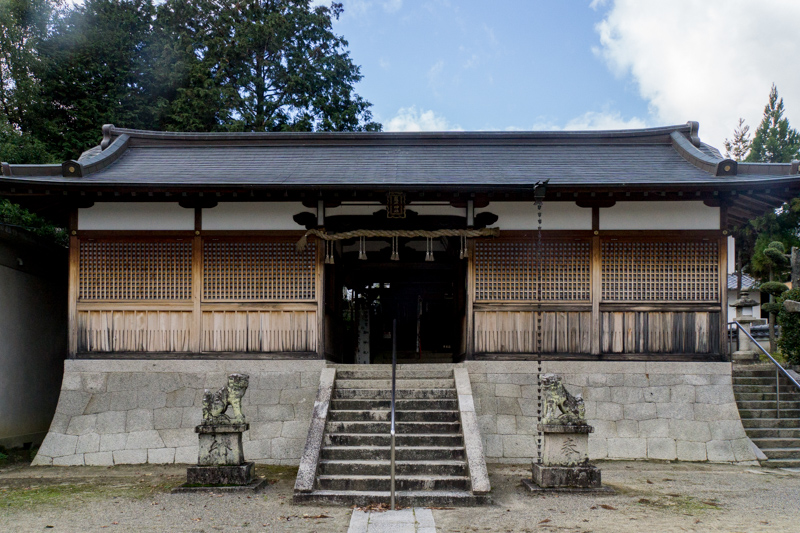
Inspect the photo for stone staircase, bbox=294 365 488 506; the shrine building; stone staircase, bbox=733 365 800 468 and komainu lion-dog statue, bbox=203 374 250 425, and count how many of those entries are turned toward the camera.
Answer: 3

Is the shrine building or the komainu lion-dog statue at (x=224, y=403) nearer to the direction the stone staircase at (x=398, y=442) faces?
the komainu lion-dog statue

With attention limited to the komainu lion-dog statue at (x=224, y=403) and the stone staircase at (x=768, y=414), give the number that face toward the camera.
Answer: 1

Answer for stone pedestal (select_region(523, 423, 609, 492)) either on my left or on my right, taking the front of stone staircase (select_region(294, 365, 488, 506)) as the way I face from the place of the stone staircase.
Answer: on my left

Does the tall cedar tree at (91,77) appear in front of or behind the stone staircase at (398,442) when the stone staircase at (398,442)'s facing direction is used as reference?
behind

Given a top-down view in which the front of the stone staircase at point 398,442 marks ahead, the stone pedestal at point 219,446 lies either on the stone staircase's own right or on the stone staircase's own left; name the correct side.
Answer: on the stone staircase's own right

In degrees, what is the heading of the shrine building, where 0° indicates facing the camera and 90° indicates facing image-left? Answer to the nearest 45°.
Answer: approximately 0°
